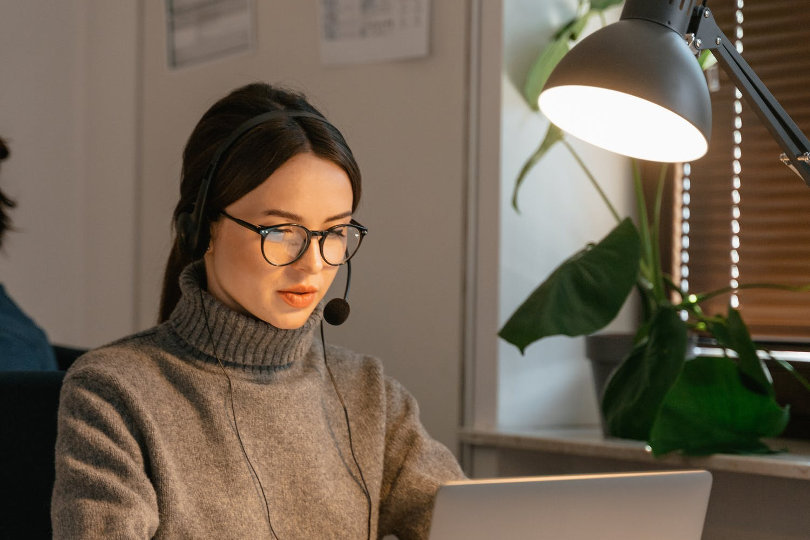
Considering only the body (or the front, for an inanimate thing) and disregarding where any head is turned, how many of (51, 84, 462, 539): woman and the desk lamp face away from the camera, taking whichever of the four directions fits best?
0

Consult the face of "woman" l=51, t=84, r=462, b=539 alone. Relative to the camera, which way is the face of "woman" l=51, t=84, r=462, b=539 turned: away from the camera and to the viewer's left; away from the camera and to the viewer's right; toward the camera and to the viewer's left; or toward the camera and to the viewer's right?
toward the camera and to the viewer's right

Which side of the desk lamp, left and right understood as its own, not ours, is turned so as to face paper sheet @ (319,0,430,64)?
right

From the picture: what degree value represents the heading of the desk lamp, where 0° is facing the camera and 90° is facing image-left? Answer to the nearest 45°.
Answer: approximately 45°

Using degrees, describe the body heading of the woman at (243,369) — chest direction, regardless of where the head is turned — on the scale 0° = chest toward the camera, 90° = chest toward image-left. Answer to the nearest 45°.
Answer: approximately 315°

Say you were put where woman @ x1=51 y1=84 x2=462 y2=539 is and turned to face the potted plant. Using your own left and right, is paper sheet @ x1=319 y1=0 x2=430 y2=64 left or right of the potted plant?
left

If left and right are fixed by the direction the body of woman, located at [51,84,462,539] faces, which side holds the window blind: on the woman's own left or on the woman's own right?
on the woman's own left

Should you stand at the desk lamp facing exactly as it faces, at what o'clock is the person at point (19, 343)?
The person is roughly at 2 o'clock from the desk lamp.

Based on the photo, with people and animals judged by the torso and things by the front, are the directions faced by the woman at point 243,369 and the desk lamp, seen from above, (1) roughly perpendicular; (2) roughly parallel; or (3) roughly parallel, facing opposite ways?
roughly perpendicular

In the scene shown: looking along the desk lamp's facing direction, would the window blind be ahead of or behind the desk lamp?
behind

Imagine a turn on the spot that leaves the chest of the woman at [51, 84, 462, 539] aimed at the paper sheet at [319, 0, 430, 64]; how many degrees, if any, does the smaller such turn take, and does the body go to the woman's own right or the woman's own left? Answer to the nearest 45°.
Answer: approximately 135° to the woman's own left
